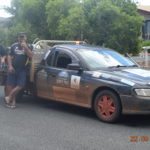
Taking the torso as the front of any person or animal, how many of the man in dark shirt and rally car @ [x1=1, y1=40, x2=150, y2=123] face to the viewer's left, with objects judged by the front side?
0

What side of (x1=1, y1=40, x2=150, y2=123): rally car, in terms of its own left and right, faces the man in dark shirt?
back

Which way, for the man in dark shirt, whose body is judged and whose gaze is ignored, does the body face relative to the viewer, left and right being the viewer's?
facing the viewer

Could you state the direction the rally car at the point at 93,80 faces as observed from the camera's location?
facing the viewer and to the right of the viewer

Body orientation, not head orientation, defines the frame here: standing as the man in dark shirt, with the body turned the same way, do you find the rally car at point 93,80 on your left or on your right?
on your left
